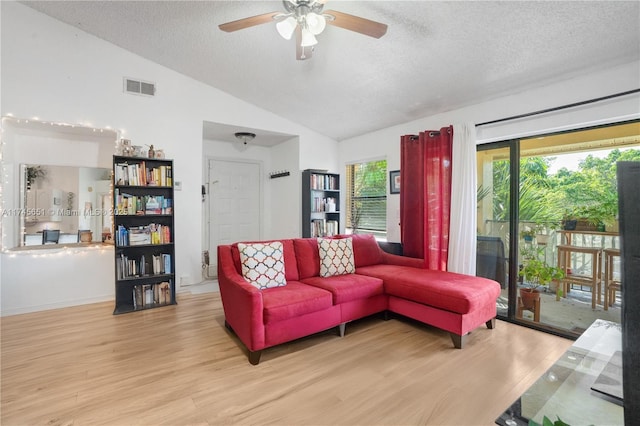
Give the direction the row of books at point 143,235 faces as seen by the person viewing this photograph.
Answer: facing the viewer

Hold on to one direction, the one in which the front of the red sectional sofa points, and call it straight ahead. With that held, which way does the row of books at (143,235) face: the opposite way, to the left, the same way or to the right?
the same way

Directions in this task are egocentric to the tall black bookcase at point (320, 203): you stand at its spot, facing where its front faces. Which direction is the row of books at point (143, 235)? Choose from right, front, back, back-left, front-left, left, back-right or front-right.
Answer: right

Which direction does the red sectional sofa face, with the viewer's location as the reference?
facing the viewer and to the right of the viewer

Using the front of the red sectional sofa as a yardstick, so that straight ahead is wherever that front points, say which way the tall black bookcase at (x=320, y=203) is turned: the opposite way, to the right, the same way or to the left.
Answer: the same way

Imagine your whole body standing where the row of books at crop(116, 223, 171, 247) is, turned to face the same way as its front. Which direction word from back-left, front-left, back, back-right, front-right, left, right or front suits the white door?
back-left

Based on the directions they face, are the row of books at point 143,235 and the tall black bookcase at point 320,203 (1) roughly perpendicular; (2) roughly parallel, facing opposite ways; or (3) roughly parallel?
roughly parallel

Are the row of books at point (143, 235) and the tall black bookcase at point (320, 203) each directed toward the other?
no

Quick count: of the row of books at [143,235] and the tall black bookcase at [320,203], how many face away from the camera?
0

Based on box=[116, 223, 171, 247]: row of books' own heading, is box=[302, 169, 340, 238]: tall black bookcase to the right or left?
on its left

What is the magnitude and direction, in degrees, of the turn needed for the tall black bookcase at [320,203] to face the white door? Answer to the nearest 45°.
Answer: approximately 135° to its right

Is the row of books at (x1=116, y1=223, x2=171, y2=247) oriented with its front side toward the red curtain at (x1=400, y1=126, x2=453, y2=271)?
no

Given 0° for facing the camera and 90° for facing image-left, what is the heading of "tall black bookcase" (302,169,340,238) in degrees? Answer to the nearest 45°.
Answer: approximately 315°

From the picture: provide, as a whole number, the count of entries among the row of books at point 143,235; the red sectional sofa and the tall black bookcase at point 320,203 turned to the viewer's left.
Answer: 0
